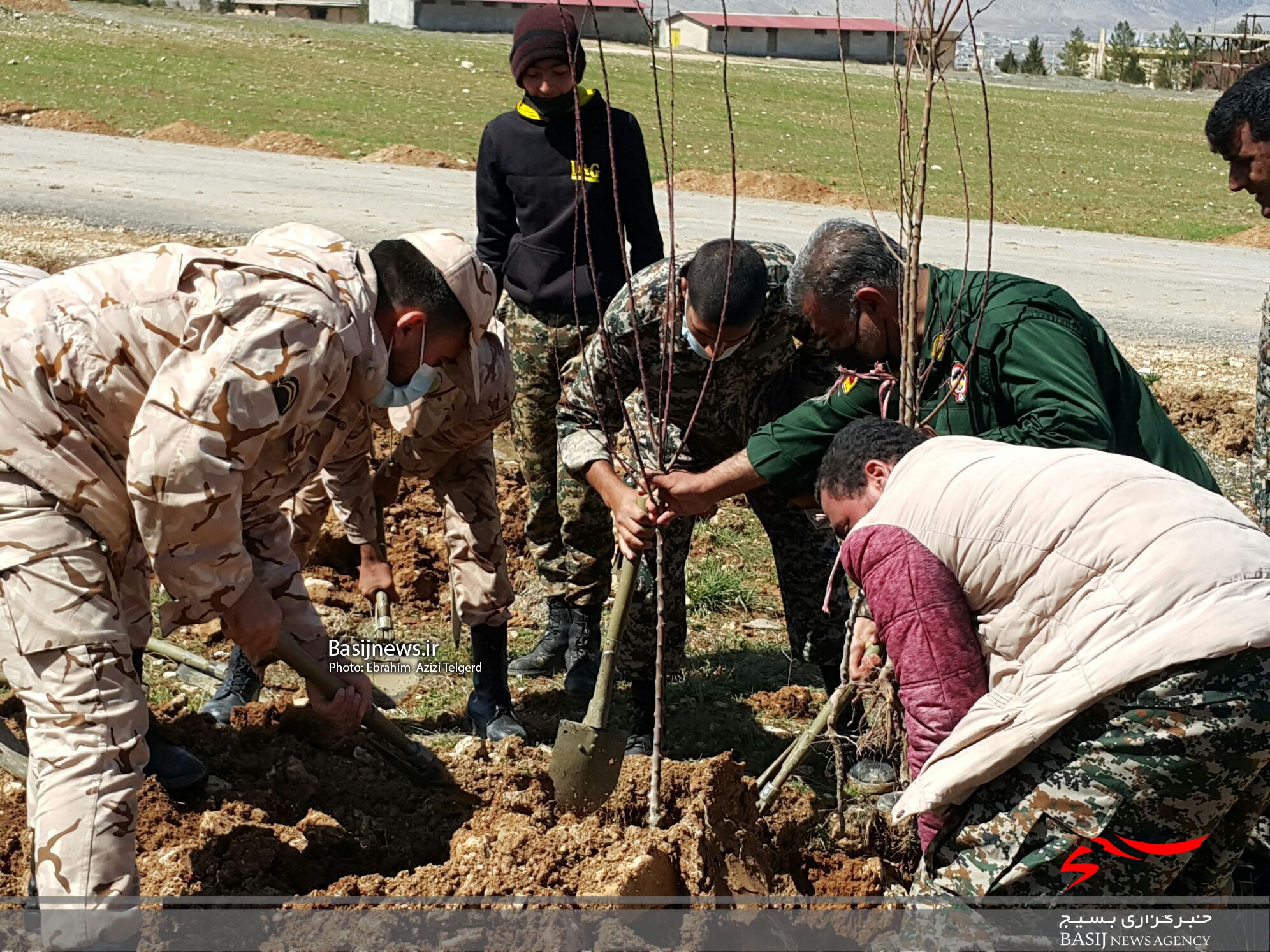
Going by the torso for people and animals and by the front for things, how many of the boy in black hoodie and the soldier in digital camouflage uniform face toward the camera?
2

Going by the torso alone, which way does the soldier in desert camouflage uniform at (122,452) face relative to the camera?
to the viewer's right

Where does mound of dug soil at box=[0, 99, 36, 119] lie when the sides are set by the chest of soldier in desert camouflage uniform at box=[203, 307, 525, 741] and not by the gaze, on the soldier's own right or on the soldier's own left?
on the soldier's own right

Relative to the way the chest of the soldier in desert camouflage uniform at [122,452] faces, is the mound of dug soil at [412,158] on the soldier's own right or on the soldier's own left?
on the soldier's own left

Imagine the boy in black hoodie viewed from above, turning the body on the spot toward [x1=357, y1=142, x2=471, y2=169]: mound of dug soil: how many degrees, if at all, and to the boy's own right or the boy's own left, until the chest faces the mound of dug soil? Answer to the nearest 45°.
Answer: approximately 180°

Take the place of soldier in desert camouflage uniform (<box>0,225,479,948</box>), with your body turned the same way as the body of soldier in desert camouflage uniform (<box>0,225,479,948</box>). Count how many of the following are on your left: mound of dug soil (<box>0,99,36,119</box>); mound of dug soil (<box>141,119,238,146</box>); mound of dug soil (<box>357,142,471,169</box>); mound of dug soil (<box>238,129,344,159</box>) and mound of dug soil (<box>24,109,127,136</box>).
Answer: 5

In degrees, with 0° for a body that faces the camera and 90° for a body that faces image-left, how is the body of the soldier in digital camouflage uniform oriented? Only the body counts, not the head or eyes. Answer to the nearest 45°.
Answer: approximately 0°

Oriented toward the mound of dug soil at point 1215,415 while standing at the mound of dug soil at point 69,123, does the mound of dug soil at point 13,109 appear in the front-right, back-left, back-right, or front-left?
back-right

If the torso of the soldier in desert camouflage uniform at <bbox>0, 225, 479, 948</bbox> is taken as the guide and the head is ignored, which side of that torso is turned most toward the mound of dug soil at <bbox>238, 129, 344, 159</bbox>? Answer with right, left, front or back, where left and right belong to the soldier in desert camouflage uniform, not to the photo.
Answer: left

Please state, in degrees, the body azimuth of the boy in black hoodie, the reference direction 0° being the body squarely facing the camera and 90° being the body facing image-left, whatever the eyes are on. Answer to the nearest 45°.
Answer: approximately 0°
